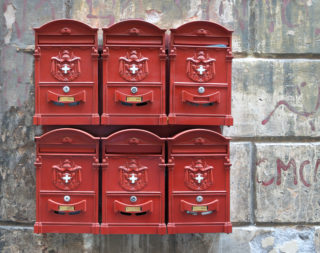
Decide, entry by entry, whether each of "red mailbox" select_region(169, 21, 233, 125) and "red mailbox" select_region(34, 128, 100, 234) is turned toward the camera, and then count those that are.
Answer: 2

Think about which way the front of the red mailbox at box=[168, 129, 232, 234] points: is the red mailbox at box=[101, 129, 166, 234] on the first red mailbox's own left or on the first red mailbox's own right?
on the first red mailbox's own right

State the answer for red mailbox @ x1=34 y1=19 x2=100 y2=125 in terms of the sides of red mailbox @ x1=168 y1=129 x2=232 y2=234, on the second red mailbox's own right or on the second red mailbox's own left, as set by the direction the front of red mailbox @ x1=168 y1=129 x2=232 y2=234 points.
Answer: on the second red mailbox's own right

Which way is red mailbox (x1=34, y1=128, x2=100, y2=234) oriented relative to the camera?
toward the camera

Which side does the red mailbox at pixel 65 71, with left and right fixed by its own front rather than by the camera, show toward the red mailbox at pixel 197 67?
left

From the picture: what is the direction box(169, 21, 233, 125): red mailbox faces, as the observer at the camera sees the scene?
facing the viewer

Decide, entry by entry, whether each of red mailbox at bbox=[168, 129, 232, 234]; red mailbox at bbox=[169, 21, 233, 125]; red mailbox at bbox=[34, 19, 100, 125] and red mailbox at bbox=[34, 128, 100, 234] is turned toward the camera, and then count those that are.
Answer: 4

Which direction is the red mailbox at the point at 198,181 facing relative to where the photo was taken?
toward the camera
